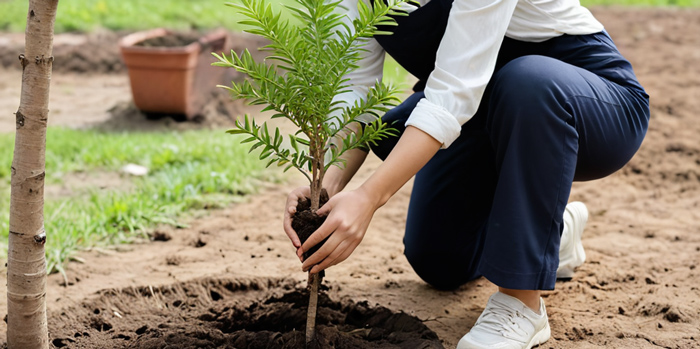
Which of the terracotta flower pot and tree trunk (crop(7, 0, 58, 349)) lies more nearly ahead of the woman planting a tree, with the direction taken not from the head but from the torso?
the tree trunk

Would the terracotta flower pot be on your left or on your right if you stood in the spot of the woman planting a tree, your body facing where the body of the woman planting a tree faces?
on your right

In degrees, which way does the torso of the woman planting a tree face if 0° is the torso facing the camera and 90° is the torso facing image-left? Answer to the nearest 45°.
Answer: approximately 45°

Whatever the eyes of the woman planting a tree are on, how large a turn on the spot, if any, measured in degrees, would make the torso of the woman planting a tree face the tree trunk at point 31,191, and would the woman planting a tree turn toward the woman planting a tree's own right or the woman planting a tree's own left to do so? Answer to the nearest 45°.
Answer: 0° — they already face it
